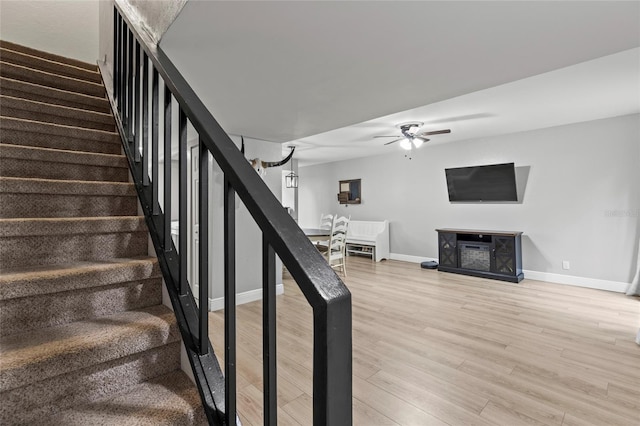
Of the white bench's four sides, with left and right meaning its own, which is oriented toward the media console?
left

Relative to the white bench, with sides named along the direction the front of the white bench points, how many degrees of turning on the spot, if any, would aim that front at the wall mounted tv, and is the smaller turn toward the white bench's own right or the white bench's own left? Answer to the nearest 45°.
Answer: approximately 90° to the white bench's own left

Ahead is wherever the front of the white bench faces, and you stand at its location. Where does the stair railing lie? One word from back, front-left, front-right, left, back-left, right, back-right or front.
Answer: front-left

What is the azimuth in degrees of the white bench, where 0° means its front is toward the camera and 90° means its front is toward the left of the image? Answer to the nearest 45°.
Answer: approximately 45°
